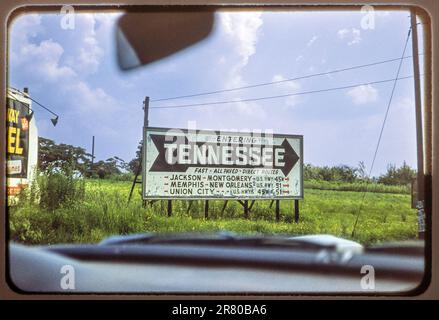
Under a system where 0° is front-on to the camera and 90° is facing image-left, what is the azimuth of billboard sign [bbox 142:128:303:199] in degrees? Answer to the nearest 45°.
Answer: approximately 0°

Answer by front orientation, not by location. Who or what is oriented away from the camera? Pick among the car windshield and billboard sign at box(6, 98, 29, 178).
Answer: the car windshield

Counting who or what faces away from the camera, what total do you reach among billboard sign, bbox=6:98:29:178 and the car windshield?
1

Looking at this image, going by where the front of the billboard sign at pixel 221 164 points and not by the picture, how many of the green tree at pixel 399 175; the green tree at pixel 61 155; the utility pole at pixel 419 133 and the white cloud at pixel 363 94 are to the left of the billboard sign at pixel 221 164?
3

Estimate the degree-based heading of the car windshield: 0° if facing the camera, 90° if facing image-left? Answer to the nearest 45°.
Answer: approximately 180°

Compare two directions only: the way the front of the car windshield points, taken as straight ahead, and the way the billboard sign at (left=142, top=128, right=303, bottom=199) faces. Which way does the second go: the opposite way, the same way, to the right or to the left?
the opposite way

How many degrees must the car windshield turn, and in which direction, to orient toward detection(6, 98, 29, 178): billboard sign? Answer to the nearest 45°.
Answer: approximately 90° to its left
